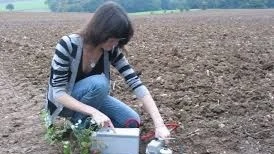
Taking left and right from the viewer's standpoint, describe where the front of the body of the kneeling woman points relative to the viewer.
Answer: facing the viewer and to the right of the viewer

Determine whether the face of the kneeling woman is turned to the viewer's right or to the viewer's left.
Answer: to the viewer's right
